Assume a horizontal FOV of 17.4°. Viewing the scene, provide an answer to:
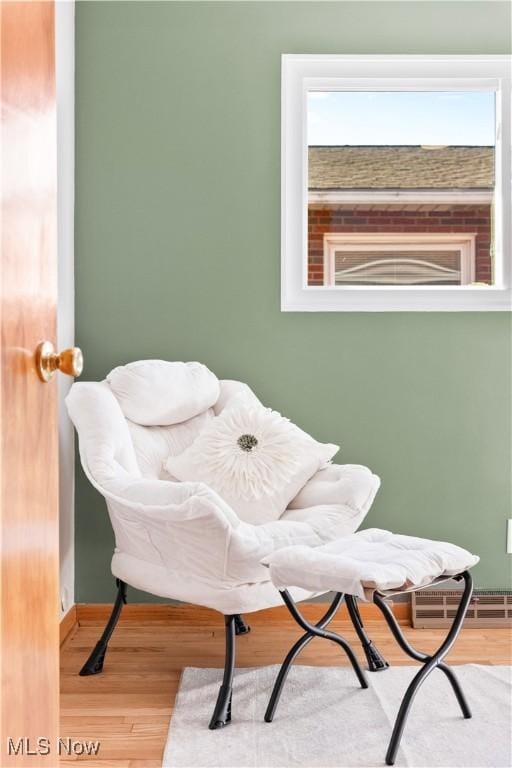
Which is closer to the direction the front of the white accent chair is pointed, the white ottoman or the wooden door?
the white ottoman

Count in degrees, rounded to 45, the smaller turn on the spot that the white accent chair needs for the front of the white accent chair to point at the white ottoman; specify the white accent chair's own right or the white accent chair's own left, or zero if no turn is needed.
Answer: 0° — it already faces it

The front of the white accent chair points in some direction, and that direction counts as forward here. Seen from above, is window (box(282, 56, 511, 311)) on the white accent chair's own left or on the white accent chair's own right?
on the white accent chair's own left

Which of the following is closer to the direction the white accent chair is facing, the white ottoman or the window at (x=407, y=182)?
the white ottoman

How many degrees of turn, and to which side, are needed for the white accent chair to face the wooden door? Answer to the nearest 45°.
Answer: approximately 45° to its right

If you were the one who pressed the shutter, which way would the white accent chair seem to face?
facing the viewer and to the right of the viewer
